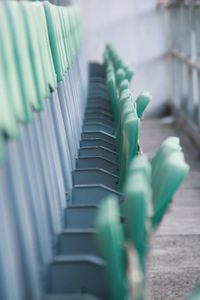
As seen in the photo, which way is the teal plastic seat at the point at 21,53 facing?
to the viewer's right

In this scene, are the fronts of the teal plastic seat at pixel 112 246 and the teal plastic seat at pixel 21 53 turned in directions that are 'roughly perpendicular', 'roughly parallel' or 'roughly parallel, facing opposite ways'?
roughly parallel

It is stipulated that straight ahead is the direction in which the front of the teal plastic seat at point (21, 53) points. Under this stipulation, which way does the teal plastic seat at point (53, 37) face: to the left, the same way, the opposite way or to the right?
the same way

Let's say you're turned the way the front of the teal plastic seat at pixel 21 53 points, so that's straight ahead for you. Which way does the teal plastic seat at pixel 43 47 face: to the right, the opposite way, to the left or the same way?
the same way

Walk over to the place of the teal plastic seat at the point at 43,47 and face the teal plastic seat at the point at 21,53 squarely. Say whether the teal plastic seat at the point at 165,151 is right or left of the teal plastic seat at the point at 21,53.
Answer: left

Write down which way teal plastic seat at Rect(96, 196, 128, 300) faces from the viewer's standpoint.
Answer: facing to the right of the viewer

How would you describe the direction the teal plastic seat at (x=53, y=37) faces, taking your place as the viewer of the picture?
facing to the right of the viewer

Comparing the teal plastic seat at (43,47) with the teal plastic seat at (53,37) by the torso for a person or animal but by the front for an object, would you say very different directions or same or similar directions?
same or similar directions
